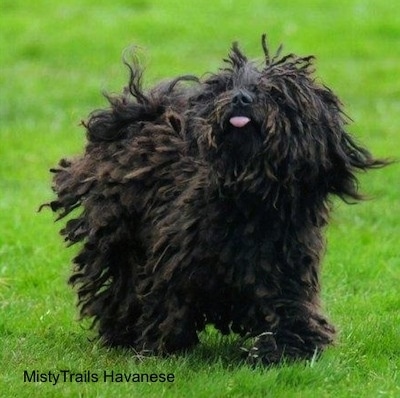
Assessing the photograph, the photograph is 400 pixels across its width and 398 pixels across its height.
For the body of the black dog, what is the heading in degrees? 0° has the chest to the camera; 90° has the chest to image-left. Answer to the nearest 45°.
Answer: approximately 315°
